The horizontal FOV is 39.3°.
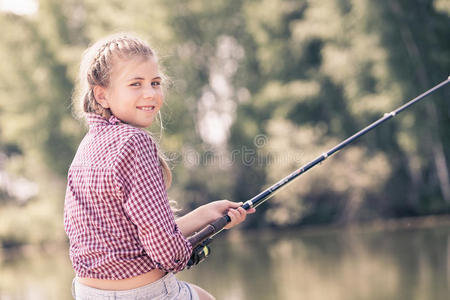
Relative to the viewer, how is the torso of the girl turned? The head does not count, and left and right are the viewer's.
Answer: facing away from the viewer and to the right of the viewer
